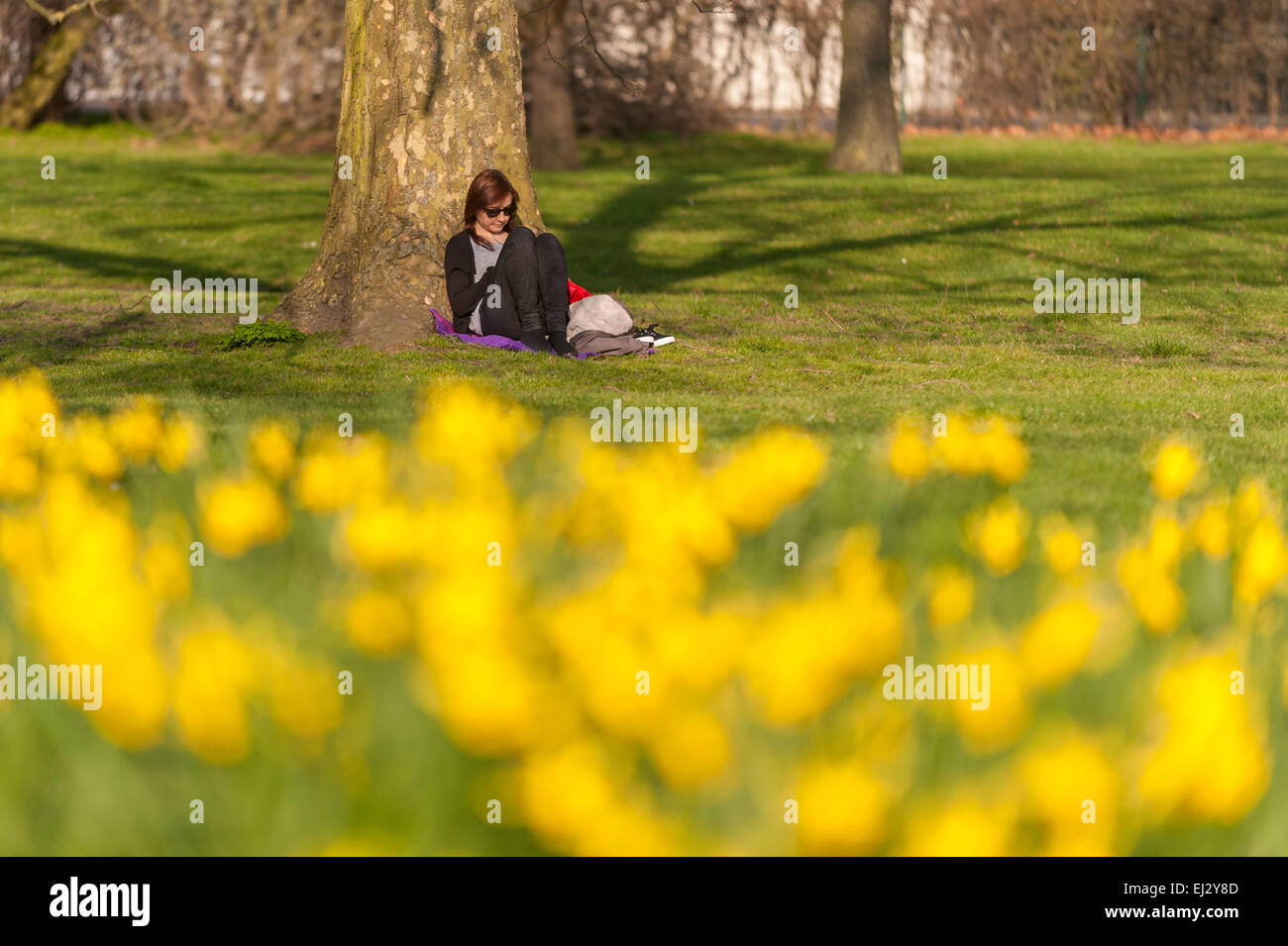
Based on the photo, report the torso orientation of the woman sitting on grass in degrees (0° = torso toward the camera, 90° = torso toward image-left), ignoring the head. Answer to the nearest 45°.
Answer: approximately 315°

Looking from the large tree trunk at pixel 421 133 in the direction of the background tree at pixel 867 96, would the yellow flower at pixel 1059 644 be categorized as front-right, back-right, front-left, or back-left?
back-right

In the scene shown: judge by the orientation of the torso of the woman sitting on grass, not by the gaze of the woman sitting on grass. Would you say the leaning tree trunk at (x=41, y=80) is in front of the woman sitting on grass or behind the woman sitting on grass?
behind

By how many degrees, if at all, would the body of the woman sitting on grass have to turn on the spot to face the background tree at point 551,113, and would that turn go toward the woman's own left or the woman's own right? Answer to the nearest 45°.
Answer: approximately 135° to the woman's own left

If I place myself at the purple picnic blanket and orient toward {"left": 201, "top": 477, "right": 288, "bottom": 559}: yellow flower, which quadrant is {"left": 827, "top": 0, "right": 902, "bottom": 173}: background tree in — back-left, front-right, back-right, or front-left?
back-left

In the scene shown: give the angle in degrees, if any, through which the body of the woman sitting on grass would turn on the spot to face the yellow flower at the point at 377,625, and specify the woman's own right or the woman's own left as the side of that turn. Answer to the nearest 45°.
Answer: approximately 45° to the woman's own right
